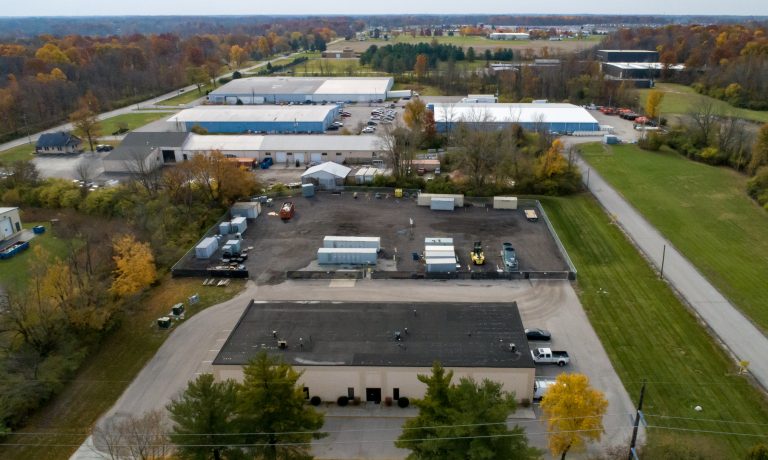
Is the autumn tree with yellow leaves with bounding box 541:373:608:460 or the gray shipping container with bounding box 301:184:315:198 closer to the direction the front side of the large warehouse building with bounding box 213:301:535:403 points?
the autumn tree with yellow leaves

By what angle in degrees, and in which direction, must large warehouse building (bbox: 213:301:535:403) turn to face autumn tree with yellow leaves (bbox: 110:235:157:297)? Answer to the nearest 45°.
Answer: approximately 135° to its right

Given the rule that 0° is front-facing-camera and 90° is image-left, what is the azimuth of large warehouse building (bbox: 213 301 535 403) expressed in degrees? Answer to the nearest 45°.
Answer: approximately 0°

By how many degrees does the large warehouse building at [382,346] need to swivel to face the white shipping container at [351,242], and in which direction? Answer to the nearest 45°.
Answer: approximately 180°

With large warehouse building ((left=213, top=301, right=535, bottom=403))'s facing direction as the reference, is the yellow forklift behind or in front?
behind

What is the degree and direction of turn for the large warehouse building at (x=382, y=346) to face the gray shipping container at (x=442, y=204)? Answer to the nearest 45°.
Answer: approximately 180°

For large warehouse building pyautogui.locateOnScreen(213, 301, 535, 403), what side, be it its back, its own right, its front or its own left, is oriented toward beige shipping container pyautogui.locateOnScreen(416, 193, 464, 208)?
back

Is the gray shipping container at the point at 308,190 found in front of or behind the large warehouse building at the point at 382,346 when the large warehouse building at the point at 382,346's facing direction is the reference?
behind

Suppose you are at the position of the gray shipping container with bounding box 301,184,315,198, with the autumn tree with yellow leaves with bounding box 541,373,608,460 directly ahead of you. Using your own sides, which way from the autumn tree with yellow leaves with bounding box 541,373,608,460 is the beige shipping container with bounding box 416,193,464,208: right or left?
left

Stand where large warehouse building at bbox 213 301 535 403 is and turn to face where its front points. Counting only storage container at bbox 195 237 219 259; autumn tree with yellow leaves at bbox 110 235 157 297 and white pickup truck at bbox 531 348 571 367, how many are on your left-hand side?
1

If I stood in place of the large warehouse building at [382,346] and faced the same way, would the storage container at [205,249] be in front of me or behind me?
behind

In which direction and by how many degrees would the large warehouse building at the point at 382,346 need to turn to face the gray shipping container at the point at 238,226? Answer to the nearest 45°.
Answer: approximately 135° to its right
